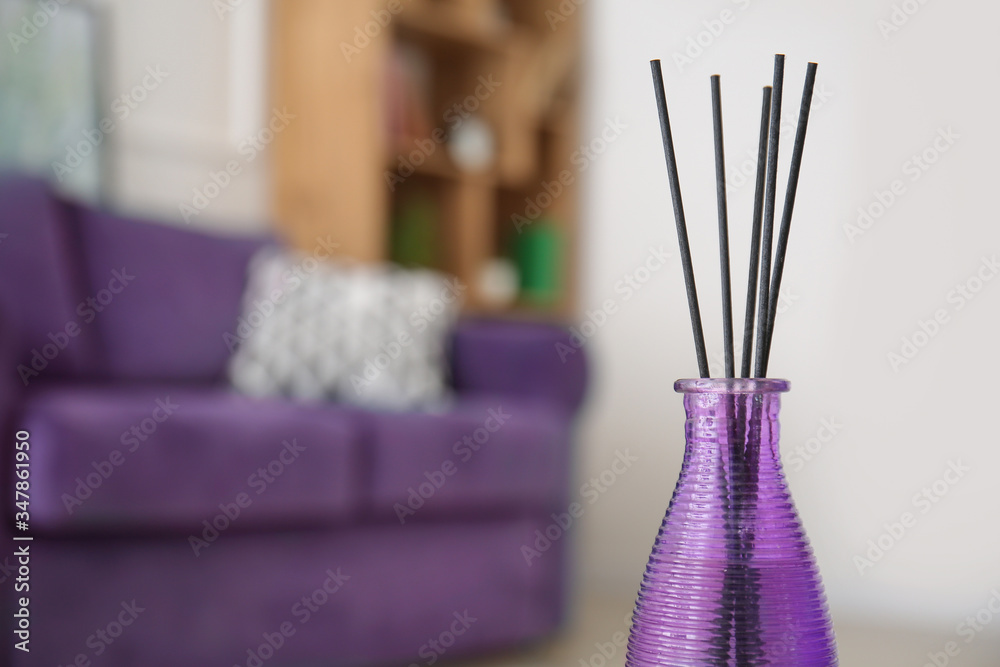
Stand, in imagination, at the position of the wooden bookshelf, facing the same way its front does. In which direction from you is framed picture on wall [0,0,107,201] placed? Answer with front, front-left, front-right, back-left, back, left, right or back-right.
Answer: right

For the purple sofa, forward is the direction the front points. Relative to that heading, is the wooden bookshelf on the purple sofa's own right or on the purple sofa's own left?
on the purple sofa's own left

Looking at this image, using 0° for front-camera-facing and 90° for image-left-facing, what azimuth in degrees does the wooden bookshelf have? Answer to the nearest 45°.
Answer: approximately 315°

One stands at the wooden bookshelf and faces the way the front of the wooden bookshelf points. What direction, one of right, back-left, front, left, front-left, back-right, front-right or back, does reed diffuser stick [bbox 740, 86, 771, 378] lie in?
front-right

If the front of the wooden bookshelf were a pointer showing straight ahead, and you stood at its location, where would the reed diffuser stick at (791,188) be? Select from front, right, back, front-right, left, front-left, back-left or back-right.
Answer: front-right

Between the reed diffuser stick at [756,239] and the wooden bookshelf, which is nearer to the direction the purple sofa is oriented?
the reed diffuser stick

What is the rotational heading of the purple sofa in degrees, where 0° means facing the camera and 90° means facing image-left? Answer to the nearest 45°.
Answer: approximately 315°
